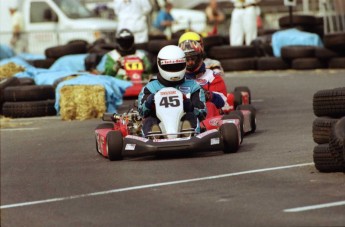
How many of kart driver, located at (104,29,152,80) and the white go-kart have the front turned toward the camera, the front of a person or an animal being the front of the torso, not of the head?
2

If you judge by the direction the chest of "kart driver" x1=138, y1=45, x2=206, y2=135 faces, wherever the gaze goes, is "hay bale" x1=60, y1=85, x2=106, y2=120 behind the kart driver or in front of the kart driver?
behind

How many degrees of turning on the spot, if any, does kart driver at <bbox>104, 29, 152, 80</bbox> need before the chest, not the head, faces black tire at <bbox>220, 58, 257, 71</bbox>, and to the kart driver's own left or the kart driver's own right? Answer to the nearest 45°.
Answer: approximately 135° to the kart driver's own left

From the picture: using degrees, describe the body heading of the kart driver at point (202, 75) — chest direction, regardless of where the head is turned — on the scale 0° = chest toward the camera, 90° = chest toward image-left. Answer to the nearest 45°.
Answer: approximately 45°

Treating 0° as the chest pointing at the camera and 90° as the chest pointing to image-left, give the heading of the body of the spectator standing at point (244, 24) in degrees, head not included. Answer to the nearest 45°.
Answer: approximately 0°

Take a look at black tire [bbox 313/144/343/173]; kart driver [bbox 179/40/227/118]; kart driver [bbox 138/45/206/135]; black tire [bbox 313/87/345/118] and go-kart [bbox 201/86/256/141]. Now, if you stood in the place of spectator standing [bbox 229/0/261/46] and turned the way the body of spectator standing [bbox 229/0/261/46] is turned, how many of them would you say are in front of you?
5

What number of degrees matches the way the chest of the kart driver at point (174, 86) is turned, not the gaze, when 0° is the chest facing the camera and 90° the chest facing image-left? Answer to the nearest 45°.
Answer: approximately 0°

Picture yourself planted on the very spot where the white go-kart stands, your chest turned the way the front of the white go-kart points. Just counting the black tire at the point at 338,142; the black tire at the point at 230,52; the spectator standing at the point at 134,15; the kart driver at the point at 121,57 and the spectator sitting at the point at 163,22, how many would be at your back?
4
